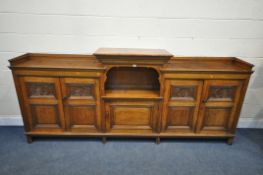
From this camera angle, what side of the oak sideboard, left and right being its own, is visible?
front
